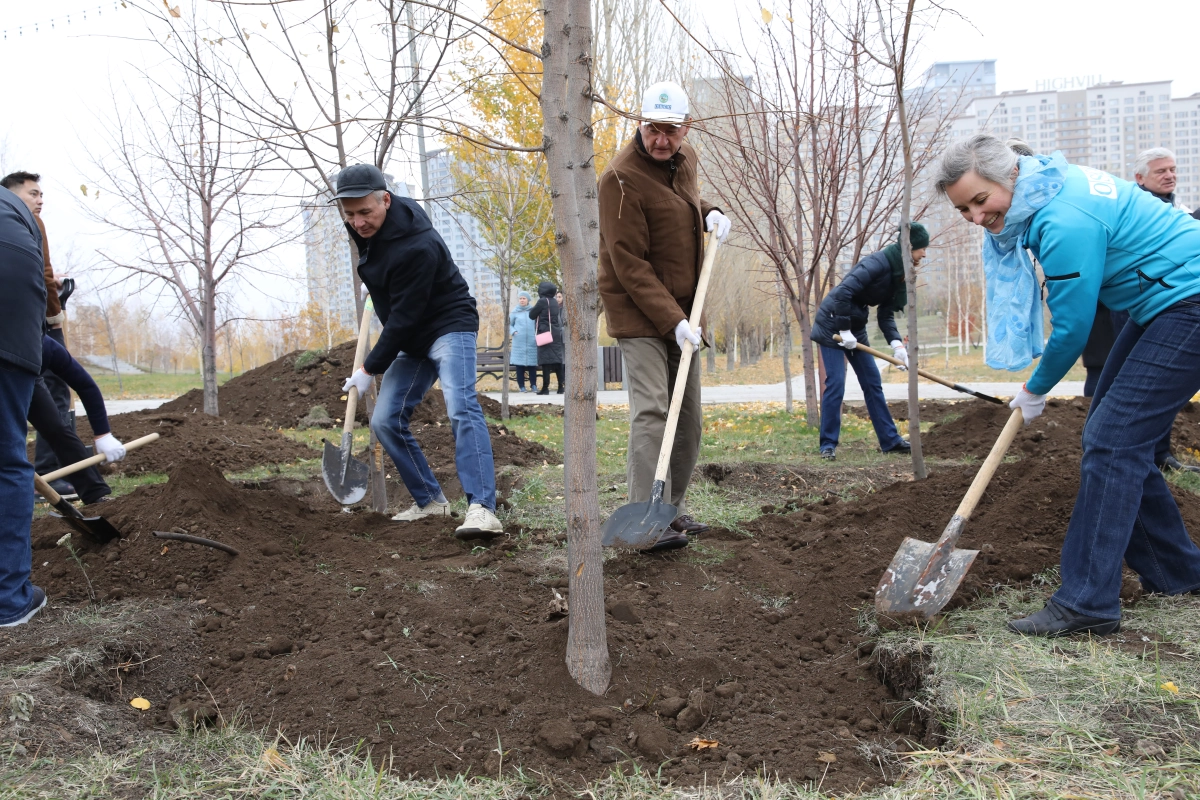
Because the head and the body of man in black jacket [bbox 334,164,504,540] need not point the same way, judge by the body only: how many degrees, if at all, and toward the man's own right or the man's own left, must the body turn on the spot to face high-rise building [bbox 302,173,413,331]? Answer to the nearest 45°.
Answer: approximately 135° to the man's own right

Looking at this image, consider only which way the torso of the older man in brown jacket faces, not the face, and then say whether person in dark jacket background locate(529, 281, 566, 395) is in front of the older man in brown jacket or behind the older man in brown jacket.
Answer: behind

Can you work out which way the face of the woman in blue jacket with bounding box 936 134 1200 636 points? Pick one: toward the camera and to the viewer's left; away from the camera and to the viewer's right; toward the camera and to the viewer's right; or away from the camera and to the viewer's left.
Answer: toward the camera and to the viewer's left

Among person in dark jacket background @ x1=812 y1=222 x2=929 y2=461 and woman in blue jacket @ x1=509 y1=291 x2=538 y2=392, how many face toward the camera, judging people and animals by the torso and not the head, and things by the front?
1

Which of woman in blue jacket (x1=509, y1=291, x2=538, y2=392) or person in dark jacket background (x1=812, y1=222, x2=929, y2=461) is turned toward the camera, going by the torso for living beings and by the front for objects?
the woman in blue jacket

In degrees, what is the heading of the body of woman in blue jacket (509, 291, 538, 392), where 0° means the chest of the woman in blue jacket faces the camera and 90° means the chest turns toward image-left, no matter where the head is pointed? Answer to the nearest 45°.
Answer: approximately 0°

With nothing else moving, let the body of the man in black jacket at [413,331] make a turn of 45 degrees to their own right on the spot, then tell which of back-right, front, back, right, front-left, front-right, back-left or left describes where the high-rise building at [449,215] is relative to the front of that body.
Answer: right

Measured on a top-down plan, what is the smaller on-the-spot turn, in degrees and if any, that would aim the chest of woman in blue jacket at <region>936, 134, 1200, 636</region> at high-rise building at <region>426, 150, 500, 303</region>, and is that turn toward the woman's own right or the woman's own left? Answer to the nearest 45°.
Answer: approximately 45° to the woman's own right

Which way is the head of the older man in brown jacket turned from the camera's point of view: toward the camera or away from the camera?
toward the camera

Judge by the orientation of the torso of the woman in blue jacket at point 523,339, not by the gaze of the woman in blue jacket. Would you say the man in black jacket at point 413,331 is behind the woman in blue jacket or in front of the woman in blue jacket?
in front

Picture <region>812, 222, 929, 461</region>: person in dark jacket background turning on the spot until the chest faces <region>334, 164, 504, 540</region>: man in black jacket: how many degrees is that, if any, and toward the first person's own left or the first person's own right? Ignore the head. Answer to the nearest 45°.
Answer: approximately 135° to the first person's own right

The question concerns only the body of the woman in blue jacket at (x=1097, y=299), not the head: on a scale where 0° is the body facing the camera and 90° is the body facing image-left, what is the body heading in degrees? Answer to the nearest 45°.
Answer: approximately 90°

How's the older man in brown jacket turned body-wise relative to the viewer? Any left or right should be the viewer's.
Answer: facing the viewer and to the right of the viewer

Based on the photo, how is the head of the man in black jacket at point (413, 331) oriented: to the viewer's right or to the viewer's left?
to the viewer's left

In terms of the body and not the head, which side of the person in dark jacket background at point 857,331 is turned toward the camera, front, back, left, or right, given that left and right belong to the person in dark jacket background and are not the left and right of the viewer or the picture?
right
